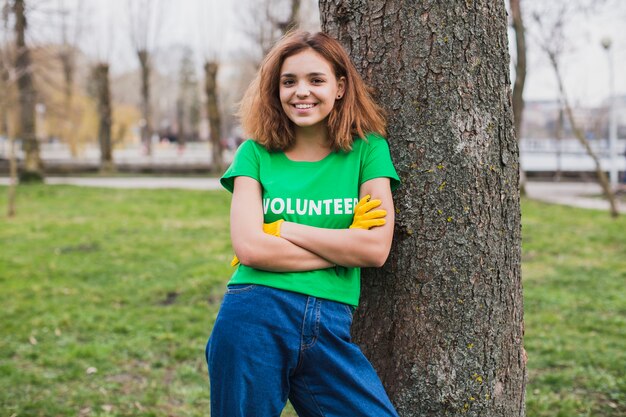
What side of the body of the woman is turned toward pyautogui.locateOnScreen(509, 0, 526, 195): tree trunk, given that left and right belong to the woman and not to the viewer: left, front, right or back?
back

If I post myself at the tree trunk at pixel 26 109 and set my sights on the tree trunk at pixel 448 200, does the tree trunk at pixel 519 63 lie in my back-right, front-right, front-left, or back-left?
front-left

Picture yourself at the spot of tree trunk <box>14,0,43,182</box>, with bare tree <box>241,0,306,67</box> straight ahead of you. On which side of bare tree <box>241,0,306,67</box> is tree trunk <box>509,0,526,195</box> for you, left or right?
right

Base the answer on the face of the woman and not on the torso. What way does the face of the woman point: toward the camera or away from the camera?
toward the camera

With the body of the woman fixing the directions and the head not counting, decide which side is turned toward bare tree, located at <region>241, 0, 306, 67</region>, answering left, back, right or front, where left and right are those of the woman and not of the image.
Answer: back

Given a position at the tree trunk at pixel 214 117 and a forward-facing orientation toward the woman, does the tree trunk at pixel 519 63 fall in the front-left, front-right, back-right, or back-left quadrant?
front-left

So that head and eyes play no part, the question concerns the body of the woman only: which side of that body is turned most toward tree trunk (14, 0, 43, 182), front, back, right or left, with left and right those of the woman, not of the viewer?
back

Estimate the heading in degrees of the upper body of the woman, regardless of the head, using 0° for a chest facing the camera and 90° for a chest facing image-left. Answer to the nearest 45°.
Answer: approximately 0°

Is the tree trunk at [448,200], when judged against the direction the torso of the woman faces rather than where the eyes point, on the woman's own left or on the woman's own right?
on the woman's own left

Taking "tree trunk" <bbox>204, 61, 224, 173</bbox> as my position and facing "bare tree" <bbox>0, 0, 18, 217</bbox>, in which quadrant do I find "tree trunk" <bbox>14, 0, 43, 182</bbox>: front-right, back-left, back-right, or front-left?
front-right

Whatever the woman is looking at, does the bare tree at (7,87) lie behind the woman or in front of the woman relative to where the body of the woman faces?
behind
